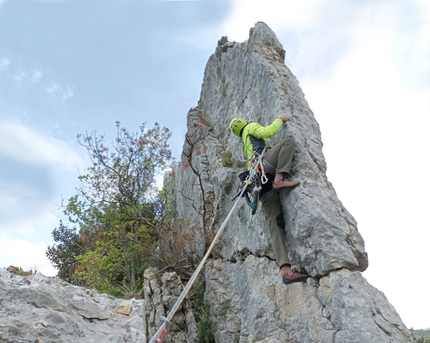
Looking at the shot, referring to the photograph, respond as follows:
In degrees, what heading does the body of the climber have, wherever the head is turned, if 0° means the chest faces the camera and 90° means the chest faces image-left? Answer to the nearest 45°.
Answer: approximately 270°
